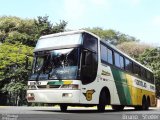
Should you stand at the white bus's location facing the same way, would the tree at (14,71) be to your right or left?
on your right

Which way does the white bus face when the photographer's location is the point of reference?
facing the viewer and to the left of the viewer
